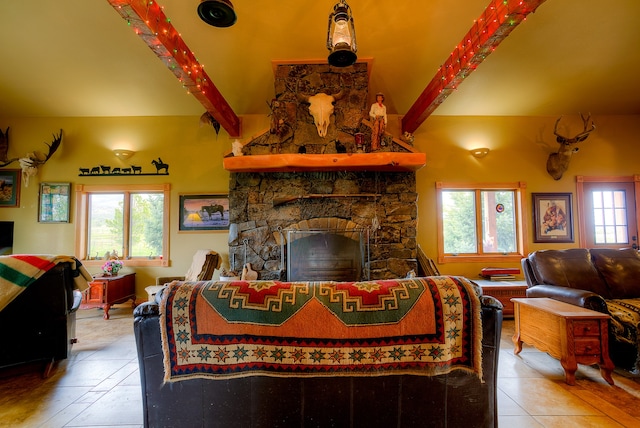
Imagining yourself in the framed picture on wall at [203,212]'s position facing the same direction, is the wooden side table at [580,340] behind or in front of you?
in front

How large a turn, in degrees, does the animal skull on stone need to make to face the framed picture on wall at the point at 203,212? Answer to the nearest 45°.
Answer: approximately 135° to its right

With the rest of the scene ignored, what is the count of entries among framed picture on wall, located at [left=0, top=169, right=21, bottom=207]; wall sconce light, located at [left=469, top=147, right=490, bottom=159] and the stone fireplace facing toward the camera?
3

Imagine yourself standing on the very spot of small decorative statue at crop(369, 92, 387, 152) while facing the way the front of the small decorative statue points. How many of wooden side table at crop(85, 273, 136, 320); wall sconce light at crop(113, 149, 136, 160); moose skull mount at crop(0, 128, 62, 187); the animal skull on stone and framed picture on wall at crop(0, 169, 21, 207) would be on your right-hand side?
5

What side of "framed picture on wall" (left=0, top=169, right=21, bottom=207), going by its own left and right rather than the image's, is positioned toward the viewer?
front

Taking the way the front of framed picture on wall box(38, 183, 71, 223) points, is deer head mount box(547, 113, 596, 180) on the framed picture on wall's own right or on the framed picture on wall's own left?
on the framed picture on wall's own left

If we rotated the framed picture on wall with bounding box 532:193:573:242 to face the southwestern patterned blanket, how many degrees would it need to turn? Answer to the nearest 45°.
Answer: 0° — it already faces it

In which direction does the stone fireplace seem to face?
toward the camera

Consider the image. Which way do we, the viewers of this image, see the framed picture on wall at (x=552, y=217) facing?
facing the viewer

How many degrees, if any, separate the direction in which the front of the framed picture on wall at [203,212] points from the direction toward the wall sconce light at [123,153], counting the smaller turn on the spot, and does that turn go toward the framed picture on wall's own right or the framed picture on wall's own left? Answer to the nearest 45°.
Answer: approximately 90° to the framed picture on wall's own right

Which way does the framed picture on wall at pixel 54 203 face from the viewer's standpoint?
toward the camera

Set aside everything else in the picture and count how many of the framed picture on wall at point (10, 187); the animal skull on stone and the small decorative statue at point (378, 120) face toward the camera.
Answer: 3

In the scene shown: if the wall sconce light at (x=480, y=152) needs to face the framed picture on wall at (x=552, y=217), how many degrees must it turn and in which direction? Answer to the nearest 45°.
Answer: approximately 135° to its left

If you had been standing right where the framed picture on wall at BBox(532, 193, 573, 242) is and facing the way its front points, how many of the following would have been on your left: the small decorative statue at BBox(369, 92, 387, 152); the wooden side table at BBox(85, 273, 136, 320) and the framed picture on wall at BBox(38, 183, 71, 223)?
0

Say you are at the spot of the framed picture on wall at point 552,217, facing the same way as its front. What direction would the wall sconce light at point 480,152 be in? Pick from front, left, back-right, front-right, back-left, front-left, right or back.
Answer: front-right
